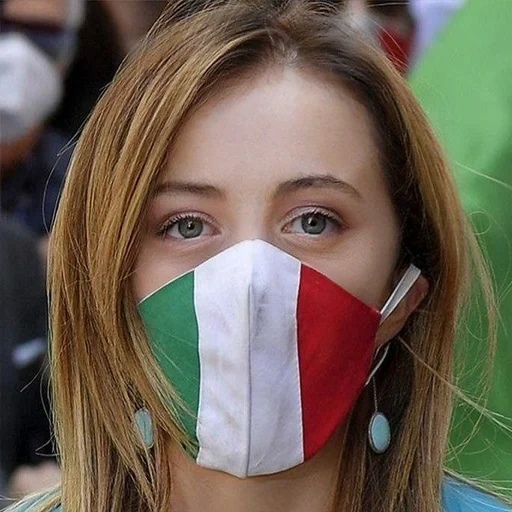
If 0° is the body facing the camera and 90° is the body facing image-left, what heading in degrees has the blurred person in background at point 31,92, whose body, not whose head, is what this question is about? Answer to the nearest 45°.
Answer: approximately 0°

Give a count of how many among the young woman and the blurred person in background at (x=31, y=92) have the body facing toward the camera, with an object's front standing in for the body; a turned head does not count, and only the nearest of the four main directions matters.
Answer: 2

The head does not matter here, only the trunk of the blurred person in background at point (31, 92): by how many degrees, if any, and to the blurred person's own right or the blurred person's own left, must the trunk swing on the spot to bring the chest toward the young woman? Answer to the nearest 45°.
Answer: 0° — they already face them

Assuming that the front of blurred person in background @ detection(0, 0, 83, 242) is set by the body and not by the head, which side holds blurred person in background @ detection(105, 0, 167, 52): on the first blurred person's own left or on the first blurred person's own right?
on the first blurred person's own left

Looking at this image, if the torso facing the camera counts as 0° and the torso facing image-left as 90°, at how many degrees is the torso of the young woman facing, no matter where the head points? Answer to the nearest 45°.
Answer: approximately 0°

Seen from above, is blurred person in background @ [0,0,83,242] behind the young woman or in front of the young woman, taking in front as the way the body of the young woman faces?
behind

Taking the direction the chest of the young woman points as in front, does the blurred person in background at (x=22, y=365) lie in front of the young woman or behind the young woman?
behind
